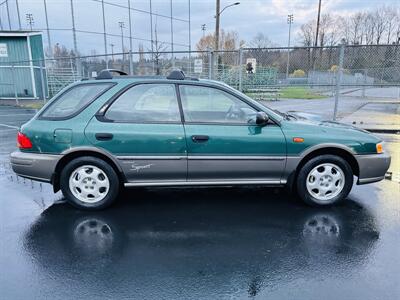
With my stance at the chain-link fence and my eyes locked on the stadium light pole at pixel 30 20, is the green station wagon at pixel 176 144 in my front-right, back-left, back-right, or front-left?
back-left

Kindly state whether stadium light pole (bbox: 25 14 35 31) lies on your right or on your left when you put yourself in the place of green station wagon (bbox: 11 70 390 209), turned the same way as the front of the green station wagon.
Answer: on your left

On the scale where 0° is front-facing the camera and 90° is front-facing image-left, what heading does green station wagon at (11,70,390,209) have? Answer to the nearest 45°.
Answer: approximately 270°

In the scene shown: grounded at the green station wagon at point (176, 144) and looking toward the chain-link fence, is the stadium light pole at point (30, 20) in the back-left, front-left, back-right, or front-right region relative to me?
front-left

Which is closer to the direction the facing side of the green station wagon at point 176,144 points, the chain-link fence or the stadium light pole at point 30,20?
the chain-link fence

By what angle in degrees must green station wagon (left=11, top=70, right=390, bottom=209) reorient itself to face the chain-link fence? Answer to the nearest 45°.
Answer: approximately 90° to its left
